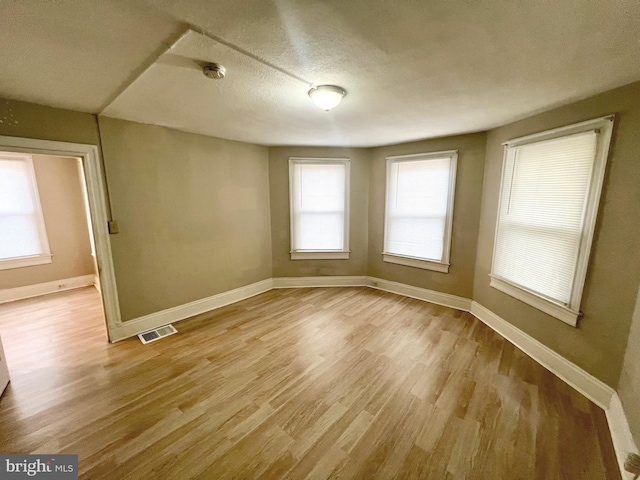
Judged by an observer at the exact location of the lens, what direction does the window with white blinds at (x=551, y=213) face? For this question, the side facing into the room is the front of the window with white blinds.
facing the viewer and to the left of the viewer

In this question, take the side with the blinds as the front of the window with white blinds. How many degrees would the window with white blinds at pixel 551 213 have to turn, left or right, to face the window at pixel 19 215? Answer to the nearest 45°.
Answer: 0° — it already faces it

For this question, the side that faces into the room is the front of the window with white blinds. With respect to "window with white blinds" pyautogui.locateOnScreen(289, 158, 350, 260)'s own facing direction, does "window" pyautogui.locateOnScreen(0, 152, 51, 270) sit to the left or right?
on its right

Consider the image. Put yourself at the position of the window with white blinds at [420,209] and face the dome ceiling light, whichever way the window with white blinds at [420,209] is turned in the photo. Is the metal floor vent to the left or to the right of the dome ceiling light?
right

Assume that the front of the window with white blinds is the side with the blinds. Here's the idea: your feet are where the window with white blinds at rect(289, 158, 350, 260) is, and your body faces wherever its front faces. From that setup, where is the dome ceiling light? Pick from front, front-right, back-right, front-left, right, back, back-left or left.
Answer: front

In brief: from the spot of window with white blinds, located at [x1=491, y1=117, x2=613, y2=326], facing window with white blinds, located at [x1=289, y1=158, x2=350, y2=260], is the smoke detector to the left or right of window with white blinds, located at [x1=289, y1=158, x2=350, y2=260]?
left

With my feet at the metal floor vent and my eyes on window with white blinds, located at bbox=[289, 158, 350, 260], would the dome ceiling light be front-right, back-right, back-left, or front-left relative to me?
front-right

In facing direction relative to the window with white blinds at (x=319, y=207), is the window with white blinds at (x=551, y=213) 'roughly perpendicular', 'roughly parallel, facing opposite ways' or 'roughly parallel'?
roughly perpendicular

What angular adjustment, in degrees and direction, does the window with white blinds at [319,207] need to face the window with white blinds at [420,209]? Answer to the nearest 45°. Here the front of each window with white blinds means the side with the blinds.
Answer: approximately 90° to its left

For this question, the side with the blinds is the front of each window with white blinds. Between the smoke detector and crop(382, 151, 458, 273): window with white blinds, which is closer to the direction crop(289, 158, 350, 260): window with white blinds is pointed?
the smoke detector

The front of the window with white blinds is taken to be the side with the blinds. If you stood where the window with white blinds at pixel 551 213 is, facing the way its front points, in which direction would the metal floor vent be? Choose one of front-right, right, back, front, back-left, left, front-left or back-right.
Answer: front

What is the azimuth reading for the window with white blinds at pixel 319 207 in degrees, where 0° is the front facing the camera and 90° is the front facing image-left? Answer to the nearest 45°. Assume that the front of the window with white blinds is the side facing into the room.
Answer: approximately 0°

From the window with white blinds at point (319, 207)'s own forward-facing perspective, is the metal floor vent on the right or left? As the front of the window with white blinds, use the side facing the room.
on its right

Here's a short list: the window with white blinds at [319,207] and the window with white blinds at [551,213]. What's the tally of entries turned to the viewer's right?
0

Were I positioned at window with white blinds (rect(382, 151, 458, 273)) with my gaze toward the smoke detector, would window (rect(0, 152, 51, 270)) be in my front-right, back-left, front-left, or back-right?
front-right

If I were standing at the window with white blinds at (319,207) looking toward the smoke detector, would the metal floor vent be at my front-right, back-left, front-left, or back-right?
front-right

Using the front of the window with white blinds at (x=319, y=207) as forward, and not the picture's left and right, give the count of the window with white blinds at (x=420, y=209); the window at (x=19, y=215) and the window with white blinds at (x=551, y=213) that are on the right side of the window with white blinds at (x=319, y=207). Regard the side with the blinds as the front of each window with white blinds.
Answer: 1

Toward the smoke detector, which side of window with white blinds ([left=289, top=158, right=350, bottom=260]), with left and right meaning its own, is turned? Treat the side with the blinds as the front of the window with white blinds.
front
